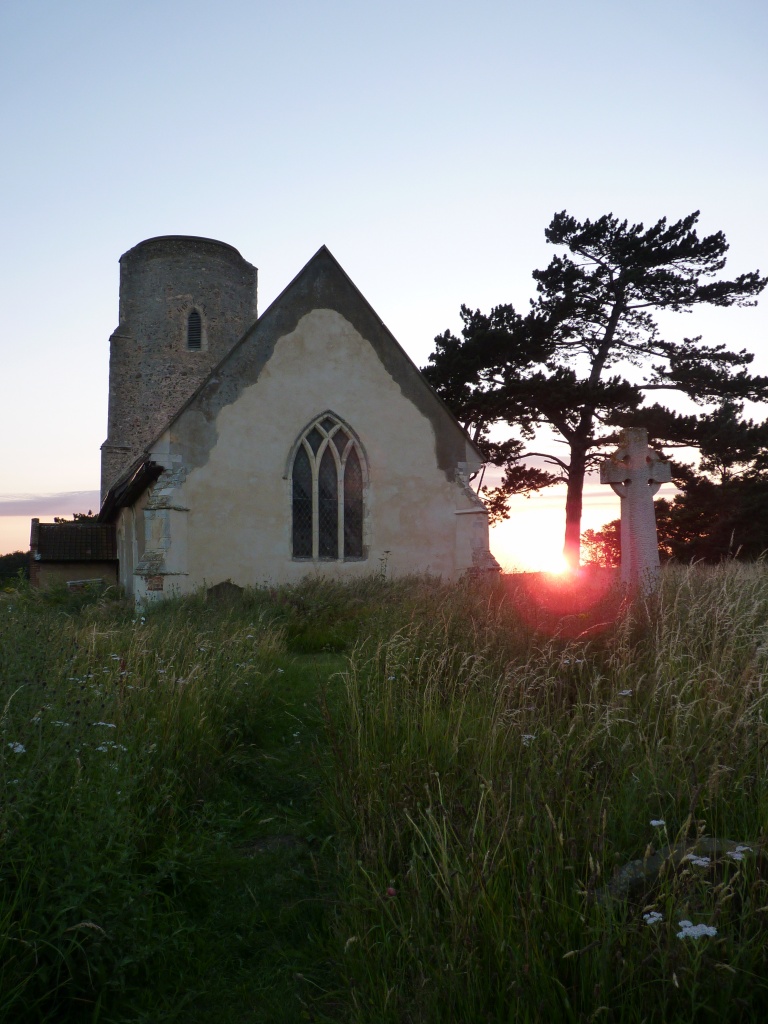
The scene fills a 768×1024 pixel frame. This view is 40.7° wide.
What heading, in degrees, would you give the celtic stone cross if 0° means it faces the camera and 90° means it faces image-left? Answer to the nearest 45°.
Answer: approximately 0°

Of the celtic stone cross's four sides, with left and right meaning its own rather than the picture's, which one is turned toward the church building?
right

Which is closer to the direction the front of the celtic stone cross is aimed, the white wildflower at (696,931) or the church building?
the white wildflower

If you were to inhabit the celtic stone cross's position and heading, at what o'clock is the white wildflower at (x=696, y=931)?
The white wildflower is roughly at 12 o'clock from the celtic stone cross.
